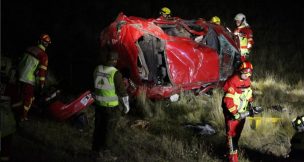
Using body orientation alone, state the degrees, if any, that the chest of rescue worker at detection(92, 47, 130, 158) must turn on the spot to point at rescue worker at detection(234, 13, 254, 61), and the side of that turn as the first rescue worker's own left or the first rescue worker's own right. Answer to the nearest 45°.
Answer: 0° — they already face them

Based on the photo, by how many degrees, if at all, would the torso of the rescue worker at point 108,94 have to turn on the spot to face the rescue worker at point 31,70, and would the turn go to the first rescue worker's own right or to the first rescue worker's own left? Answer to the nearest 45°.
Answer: approximately 90° to the first rescue worker's own left

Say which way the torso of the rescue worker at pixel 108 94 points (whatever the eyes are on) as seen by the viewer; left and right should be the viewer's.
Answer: facing away from the viewer and to the right of the viewer
